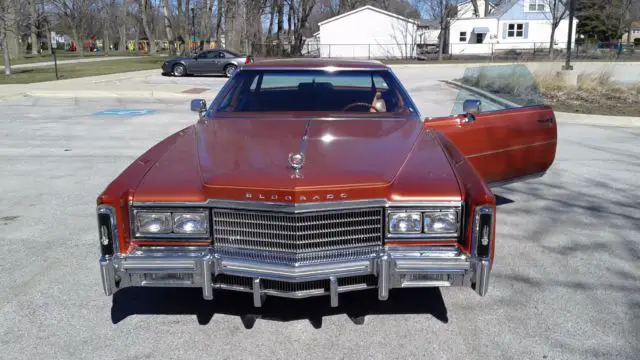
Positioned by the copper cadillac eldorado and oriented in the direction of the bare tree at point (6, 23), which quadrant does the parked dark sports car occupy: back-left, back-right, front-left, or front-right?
front-right

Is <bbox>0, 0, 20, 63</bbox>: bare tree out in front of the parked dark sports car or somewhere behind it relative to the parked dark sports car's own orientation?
in front

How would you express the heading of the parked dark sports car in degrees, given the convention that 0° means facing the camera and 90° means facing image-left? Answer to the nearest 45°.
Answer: approximately 90°

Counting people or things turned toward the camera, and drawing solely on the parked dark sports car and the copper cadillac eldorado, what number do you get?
1

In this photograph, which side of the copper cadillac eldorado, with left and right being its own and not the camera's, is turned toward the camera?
front

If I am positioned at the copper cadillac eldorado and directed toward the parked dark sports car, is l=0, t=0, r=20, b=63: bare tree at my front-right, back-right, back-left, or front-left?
front-left

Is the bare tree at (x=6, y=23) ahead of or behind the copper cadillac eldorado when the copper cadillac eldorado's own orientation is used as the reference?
behind

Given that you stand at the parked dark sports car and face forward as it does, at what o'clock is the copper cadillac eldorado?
The copper cadillac eldorado is roughly at 9 o'clock from the parked dark sports car.

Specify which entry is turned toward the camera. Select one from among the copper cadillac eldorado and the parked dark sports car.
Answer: the copper cadillac eldorado

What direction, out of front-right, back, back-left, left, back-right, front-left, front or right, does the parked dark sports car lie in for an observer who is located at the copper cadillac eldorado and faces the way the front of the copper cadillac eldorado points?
back

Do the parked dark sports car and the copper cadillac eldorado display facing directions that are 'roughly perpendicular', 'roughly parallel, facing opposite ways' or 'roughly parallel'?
roughly perpendicular
